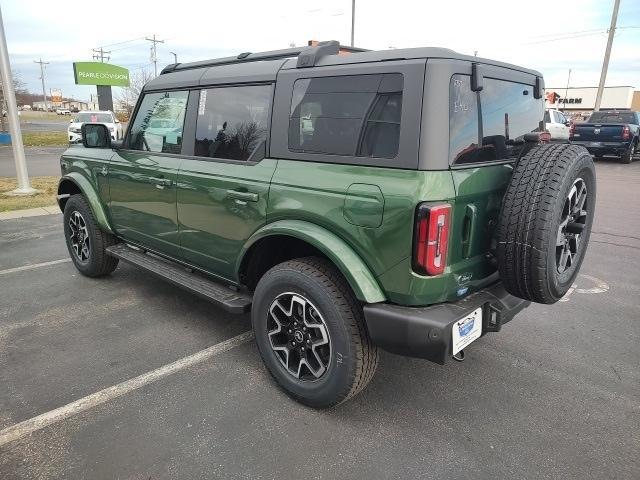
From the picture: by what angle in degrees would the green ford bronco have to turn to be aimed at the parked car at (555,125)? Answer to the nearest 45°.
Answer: approximately 90° to its right

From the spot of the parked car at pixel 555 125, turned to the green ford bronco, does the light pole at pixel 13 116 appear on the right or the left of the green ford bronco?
right

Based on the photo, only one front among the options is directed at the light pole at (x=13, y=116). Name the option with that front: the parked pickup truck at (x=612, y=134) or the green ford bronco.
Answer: the green ford bronco

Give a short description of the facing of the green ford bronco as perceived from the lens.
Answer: facing away from the viewer and to the left of the viewer

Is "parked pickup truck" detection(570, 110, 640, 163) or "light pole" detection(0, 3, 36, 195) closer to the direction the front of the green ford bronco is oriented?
the light pole

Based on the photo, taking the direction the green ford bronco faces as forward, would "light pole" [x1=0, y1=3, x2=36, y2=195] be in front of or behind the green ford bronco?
in front

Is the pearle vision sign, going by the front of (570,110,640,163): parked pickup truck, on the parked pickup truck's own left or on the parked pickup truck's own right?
on the parked pickup truck's own left

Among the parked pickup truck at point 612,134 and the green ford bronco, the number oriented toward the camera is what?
0

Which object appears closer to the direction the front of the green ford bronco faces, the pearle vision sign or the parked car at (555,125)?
the pearle vision sign

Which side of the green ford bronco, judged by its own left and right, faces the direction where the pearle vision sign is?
front

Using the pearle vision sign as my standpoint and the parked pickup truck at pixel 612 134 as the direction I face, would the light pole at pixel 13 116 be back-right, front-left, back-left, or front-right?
front-right

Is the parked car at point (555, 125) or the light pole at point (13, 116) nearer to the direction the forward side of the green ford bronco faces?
the light pole

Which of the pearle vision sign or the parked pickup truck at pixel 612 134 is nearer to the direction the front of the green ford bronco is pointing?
the pearle vision sign

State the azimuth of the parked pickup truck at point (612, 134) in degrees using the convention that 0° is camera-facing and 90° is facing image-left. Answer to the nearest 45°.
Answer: approximately 225°
